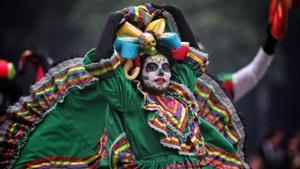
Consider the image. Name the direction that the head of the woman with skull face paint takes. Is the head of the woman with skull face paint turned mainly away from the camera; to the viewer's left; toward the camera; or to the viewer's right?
toward the camera

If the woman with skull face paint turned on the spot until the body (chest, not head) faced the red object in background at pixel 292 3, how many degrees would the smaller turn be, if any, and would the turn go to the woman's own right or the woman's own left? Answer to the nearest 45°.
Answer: approximately 90° to the woman's own left

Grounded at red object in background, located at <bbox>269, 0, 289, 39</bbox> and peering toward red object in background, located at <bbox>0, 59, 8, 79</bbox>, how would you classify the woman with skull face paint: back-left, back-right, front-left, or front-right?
front-left

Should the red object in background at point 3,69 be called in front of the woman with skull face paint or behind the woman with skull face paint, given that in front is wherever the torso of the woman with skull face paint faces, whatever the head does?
behind

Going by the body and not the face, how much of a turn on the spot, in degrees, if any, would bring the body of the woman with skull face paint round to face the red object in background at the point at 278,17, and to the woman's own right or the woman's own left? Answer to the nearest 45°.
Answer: approximately 90° to the woman's own left

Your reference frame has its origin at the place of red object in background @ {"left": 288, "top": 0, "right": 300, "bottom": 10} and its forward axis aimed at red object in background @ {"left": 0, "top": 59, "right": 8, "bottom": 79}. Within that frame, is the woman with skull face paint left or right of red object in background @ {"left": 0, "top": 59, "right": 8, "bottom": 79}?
left
